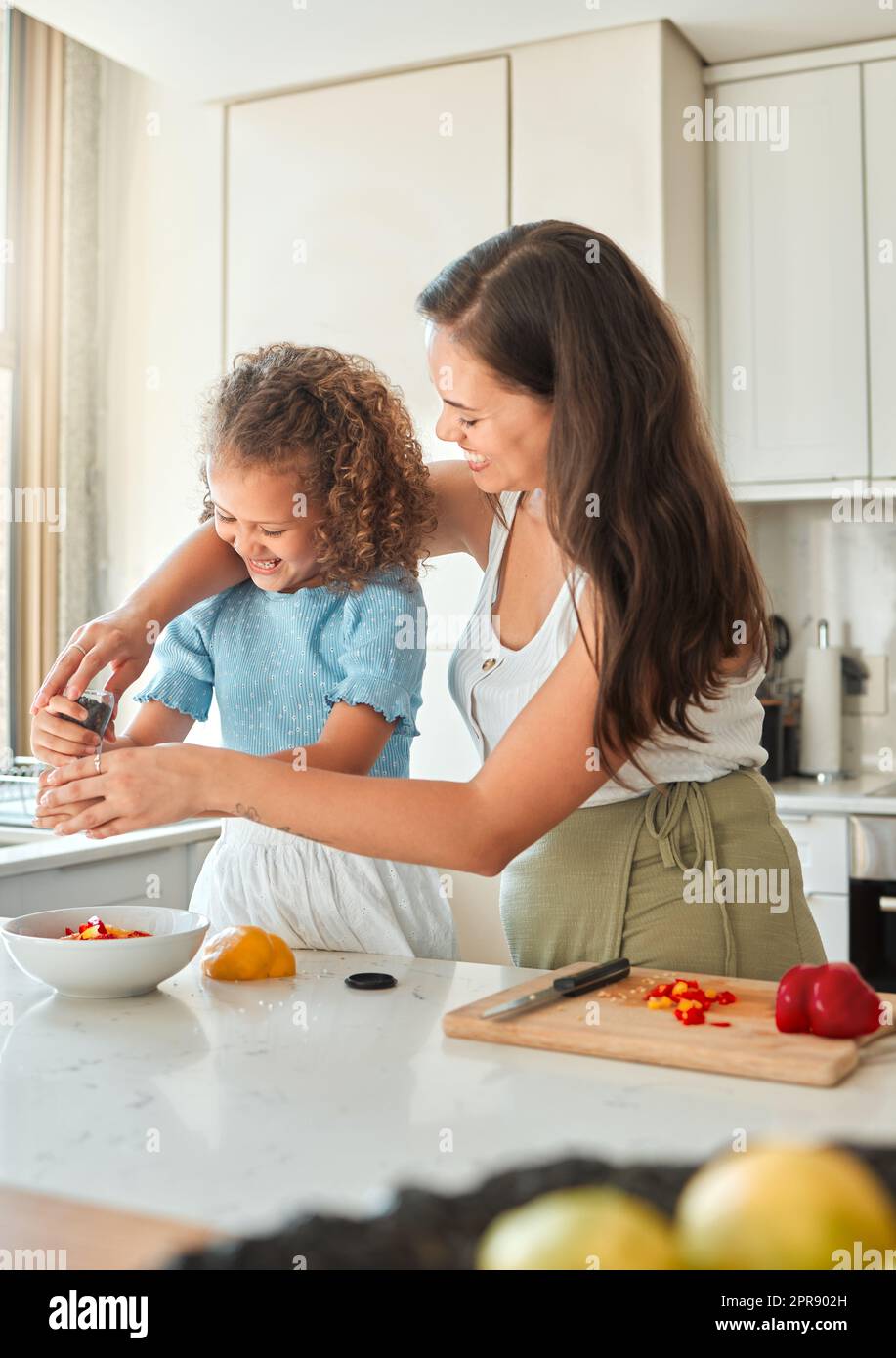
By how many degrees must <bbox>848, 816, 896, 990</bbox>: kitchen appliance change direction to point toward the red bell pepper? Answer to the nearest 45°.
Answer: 0° — it already faces it

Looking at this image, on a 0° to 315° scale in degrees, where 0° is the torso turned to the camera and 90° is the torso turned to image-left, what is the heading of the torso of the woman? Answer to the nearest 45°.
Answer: approximately 45°

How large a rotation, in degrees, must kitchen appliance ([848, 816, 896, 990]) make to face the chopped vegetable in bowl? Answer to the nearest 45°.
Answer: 0° — it already faces it

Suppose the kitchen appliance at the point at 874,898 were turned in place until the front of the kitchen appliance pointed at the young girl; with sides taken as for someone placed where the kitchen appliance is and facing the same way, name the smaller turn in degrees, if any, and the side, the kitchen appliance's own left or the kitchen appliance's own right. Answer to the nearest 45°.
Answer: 0° — it already faces them

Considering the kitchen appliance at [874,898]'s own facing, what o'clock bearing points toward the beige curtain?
The beige curtain is roughly at 3 o'clock from the kitchen appliance.

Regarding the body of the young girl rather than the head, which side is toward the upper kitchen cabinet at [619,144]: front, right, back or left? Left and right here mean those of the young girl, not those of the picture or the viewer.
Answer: back

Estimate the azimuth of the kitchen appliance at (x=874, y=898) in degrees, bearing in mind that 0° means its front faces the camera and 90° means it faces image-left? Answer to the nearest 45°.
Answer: approximately 0°

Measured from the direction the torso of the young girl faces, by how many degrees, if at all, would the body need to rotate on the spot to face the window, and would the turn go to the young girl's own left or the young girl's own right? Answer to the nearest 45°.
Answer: approximately 135° to the young girl's own right

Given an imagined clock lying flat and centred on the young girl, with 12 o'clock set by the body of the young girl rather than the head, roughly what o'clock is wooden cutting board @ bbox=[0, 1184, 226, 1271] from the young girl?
The wooden cutting board is roughly at 11 o'clock from the young girl.
